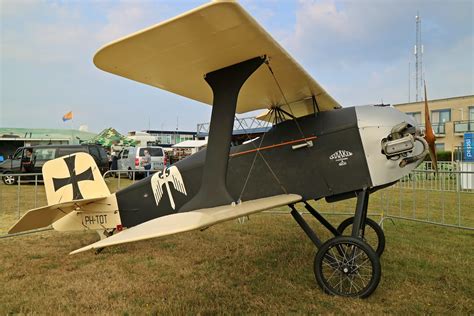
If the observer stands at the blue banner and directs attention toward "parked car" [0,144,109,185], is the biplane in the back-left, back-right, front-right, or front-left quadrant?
front-left

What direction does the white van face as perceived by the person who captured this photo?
facing away from the viewer and to the left of the viewer

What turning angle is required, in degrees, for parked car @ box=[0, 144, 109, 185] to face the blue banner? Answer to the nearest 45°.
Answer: approximately 135° to its left

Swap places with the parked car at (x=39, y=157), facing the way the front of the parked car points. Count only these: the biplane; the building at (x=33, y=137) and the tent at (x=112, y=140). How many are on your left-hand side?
1

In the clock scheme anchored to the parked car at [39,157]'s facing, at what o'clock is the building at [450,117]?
The building is roughly at 6 o'clock from the parked car.

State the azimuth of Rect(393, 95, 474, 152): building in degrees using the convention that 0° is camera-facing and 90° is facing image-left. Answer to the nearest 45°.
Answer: approximately 45°

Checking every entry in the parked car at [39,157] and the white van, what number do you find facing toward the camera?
0

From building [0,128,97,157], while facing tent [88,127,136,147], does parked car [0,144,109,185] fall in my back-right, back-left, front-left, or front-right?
front-right

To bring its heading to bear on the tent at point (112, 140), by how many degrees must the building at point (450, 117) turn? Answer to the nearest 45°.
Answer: approximately 45° to its right

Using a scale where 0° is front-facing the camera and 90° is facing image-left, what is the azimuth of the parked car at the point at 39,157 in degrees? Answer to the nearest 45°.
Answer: approximately 90°

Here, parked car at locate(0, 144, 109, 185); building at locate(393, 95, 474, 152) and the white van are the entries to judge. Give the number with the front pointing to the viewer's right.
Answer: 0

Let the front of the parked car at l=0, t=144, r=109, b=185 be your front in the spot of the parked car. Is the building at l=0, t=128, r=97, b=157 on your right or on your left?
on your right

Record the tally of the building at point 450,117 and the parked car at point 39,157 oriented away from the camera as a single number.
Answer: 0
